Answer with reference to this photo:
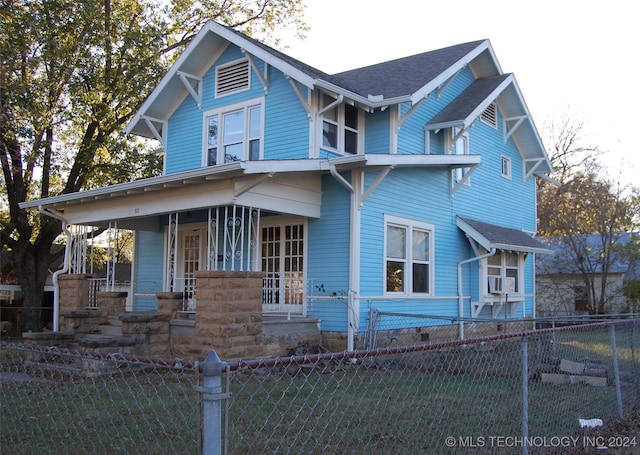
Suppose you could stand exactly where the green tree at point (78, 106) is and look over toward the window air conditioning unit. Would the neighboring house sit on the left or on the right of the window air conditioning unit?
left

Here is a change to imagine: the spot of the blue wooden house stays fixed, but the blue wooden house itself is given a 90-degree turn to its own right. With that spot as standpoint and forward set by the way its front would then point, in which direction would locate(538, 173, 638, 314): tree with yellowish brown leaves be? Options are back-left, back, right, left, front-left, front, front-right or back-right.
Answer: right

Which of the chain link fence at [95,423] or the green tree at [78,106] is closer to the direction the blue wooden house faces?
the chain link fence

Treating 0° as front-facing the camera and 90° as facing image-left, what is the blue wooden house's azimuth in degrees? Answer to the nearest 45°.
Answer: approximately 45°

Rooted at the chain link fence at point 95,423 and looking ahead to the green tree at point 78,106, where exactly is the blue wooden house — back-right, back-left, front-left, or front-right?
front-right

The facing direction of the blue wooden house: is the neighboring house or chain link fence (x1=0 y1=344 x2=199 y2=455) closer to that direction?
the chain link fence

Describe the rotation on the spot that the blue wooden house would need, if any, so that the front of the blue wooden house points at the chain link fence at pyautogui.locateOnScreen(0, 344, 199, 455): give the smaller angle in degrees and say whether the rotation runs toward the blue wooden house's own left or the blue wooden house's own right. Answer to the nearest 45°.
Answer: approximately 45° to the blue wooden house's own left

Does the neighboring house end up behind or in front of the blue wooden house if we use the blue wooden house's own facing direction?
behind
